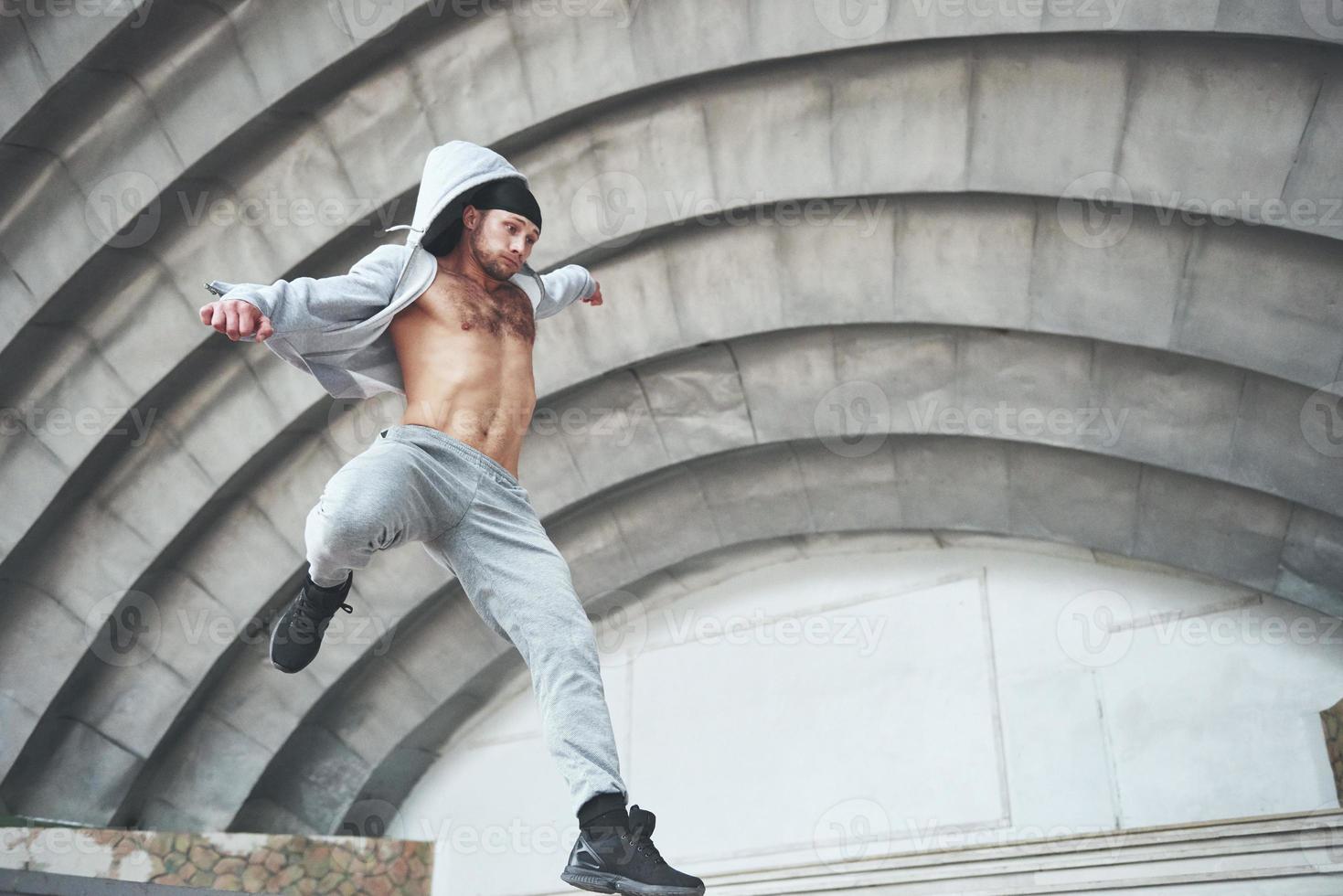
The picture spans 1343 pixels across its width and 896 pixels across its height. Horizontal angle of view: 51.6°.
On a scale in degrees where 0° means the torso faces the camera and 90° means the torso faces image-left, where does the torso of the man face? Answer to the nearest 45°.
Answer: approximately 315°

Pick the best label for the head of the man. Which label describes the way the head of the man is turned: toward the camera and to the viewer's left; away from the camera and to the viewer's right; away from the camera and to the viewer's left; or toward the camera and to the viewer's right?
toward the camera and to the viewer's right
